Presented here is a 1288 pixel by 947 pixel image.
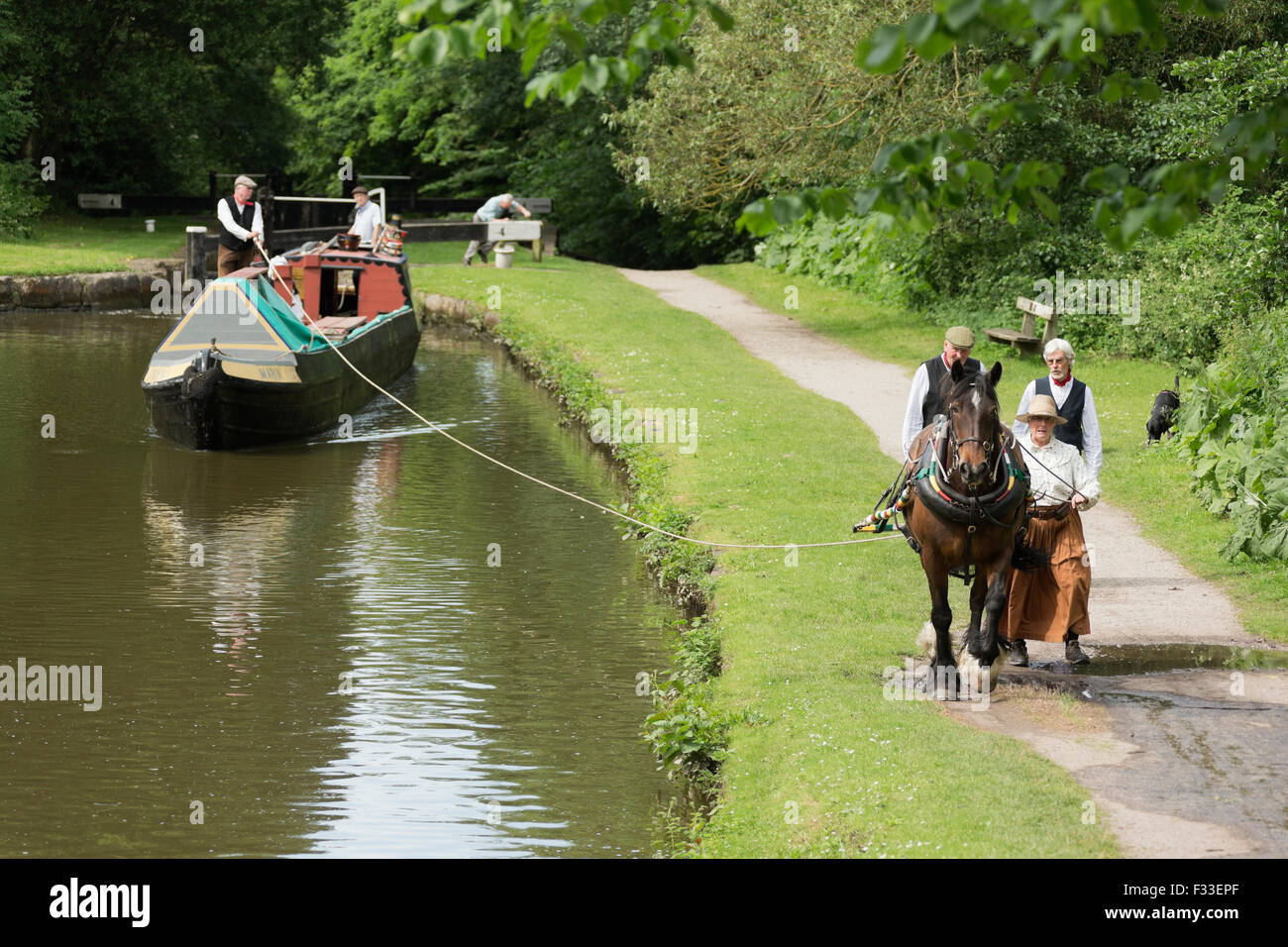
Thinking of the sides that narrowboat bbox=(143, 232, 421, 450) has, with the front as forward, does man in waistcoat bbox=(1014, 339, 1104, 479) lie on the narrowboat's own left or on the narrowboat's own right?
on the narrowboat's own left
